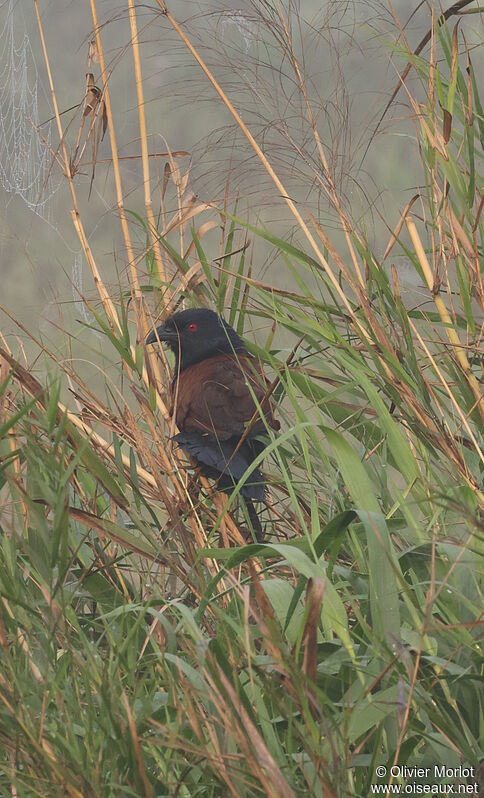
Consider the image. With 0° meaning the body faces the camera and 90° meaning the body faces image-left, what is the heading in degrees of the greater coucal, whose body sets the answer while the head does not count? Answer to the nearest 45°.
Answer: approximately 135°
